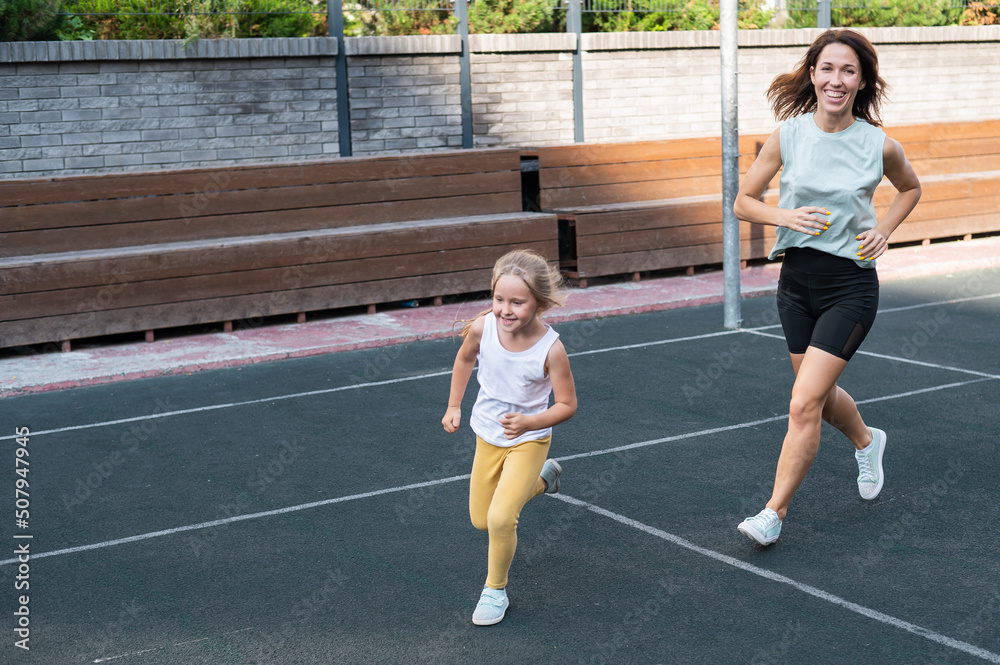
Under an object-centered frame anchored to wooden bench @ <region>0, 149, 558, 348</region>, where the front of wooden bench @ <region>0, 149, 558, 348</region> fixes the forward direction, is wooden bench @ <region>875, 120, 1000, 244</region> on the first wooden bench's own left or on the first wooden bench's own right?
on the first wooden bench's own left

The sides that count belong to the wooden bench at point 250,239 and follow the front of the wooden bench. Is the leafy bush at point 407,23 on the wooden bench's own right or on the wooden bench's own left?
on the wooden bench's own left

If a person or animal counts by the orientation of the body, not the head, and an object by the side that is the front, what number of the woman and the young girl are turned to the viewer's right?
0

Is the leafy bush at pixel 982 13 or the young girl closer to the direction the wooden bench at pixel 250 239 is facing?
the young girl

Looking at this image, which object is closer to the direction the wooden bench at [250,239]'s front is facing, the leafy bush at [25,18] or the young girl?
the young girl

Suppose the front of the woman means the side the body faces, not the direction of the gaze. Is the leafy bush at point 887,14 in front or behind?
behind

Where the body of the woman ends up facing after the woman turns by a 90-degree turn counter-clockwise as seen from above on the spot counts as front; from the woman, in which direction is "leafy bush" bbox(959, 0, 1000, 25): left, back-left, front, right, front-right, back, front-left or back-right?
back-left

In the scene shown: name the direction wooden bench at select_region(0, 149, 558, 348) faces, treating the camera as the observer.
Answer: facing the viewer and to the right of the viewer

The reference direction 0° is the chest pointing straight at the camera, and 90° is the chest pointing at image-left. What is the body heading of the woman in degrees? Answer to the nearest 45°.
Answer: approximately 45°

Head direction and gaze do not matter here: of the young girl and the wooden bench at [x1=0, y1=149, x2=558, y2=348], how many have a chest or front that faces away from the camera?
0
